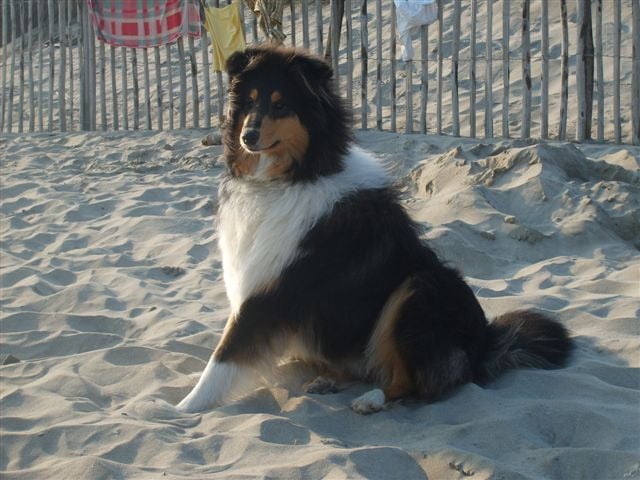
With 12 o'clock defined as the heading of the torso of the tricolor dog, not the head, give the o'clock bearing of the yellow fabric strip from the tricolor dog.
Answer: The yellow fabric strip is roughly at 4 o'clock from the tricolor dog.

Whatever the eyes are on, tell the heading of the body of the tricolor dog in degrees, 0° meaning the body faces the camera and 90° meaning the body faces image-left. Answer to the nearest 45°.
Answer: approximately 45°

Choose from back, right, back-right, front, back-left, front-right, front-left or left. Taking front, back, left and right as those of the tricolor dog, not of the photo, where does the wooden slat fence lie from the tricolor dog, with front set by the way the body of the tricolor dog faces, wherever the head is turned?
back-right
